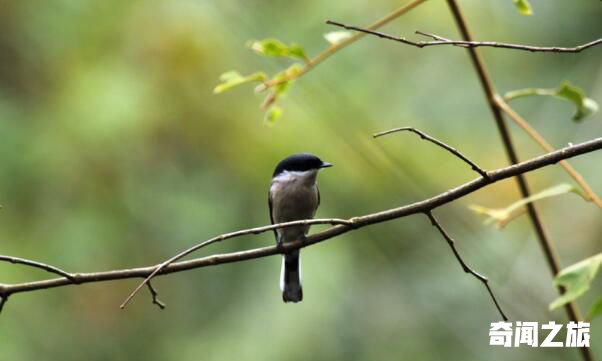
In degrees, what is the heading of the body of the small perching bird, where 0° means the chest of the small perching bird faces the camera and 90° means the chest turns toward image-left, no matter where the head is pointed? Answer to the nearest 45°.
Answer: approximately 315°
